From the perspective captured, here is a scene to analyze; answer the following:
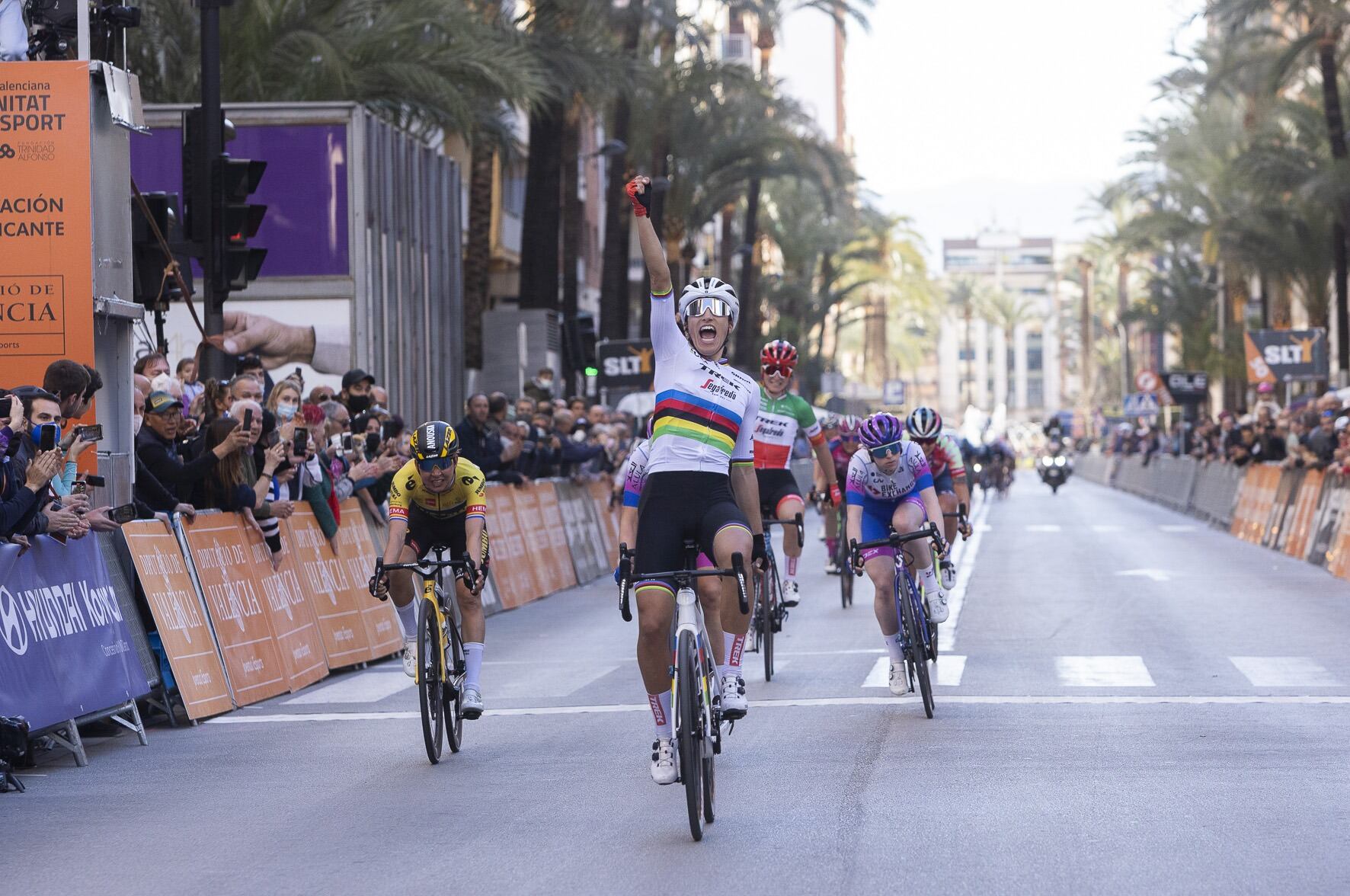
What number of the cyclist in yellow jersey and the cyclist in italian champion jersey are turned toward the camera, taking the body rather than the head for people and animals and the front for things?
2

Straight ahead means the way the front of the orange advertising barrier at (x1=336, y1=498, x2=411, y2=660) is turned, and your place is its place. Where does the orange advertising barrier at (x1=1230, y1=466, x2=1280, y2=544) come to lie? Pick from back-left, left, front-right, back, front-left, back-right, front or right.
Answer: left

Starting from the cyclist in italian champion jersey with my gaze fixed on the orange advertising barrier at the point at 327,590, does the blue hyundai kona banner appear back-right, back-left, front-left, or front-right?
front-left

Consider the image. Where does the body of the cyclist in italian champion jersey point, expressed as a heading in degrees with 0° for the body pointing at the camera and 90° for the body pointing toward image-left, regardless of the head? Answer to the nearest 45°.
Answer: approximately 0°

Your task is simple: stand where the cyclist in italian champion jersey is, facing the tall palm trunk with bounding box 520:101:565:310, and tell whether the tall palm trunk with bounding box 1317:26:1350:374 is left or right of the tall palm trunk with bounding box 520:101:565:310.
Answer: right

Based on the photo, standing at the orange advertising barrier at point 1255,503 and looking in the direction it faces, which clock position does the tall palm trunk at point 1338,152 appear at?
The tall palm trunk is roughly at 5 o'clock from the orange advertising barrier.

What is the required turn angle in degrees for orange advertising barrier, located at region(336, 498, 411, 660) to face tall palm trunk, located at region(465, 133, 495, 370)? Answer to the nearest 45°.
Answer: approximately 135° to its left

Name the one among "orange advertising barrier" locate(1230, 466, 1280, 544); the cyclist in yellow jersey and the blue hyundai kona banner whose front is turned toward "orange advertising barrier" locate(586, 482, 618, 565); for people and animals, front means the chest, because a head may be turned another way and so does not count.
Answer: "orange advertising barrier" locate(1230, 466, 1280, 544)

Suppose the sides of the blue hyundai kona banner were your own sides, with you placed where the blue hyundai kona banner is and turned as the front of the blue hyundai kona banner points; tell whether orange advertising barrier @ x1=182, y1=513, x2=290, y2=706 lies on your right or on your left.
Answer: on your left

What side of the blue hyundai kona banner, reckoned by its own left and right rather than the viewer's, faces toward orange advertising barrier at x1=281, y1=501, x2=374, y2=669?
left

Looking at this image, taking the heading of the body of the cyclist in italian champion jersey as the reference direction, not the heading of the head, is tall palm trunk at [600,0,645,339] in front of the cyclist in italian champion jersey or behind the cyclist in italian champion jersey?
behind
